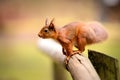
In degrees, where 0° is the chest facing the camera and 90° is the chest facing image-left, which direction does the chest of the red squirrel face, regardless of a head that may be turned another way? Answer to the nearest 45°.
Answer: approximately 90°
